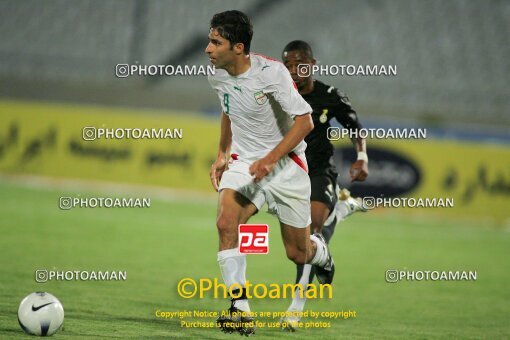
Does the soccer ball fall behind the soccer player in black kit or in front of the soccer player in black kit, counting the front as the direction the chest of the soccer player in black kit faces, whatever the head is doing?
in front

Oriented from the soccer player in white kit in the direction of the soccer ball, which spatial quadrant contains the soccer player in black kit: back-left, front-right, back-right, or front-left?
back-right

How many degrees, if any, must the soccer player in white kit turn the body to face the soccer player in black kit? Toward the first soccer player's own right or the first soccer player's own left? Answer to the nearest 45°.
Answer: approximately 180°

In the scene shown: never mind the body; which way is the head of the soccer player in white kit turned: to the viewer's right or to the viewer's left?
to the viewer's left

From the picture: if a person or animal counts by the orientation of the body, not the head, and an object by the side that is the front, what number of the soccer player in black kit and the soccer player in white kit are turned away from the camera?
0

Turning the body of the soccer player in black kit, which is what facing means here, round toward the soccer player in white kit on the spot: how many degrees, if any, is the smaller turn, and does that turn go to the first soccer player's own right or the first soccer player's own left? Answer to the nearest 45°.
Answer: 0° — they already face them

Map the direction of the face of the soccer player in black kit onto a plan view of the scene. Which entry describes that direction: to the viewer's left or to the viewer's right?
to the viewer's left

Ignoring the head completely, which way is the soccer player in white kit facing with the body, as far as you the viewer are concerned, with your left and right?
facing the viewer and to the left of the viewer

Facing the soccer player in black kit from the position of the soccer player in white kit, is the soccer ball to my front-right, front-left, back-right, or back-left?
back-left
